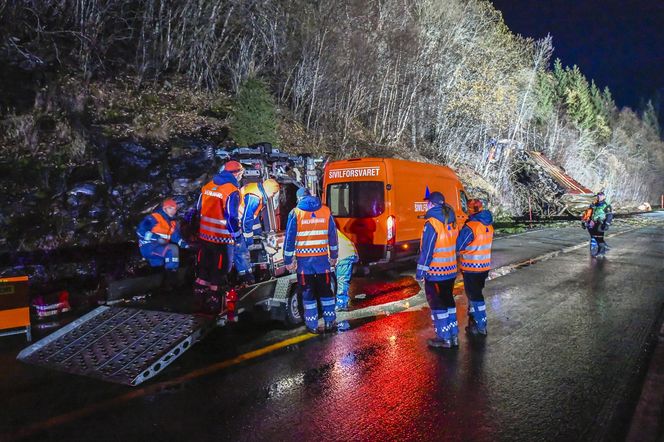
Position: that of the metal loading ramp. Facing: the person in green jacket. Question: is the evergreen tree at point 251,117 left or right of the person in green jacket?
left

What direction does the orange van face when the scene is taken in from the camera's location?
facing away from the viewer and to the right of the viewer

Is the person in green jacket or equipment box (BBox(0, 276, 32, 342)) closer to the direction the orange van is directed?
the person in green jacket

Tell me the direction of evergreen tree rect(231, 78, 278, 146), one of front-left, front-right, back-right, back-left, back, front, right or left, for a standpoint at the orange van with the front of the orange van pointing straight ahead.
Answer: left

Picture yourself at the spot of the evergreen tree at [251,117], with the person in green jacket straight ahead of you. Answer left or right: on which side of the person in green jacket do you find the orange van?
right

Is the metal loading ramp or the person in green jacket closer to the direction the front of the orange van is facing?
the person in green jacket

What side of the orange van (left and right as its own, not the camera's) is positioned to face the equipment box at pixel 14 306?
back

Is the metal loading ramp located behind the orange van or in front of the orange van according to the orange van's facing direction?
behind

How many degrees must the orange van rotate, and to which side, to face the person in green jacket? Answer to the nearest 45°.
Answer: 0° — it already faces them

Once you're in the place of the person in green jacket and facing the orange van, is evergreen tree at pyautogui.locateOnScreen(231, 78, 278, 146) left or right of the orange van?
right
